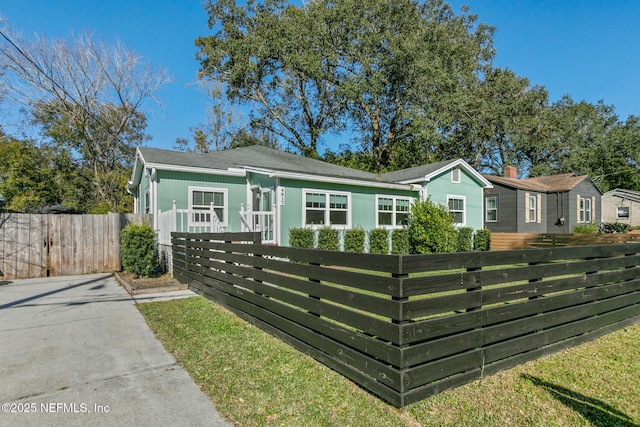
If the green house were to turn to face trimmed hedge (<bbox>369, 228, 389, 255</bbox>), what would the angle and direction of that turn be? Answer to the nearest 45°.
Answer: approximately 45° to its left

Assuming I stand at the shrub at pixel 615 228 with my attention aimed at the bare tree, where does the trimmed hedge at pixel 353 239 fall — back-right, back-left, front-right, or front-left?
front-left

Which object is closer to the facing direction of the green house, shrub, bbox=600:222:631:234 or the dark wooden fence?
the dark wooden fence

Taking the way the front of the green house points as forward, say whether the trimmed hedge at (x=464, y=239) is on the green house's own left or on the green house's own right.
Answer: on the green house's own left

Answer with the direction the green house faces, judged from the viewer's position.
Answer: facing the viewer and to the right of the viewer

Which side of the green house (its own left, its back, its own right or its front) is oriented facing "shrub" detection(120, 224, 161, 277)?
right

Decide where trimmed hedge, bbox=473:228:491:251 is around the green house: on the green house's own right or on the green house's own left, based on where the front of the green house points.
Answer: on the green house's own left

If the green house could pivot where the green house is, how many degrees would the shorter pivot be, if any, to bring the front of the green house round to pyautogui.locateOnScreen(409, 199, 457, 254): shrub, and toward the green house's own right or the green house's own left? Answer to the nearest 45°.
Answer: approximately 45° to the green house's own left

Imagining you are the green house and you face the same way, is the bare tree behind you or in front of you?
behind

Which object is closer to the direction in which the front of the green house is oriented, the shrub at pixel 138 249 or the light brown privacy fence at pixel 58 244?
the shrub
